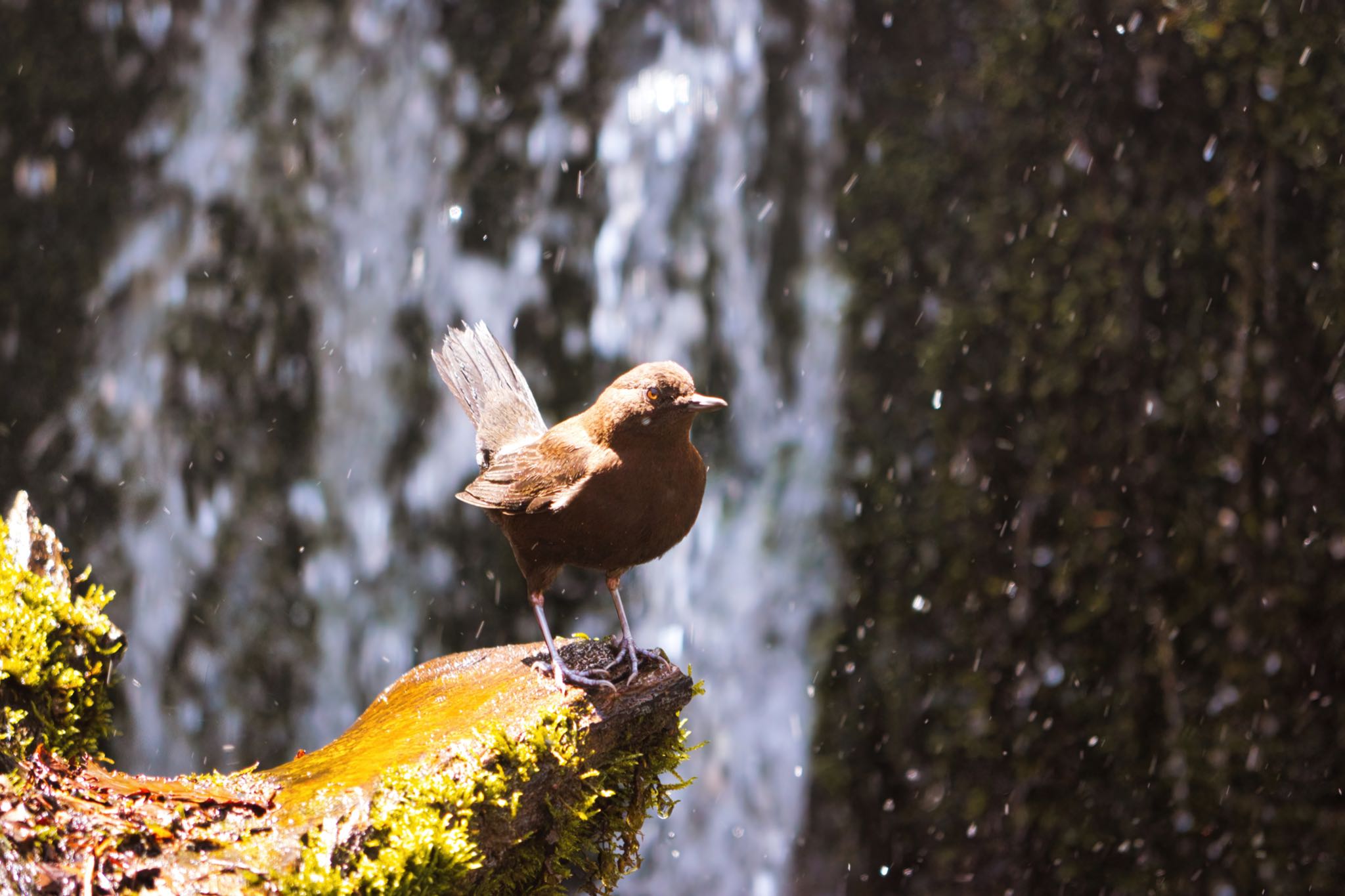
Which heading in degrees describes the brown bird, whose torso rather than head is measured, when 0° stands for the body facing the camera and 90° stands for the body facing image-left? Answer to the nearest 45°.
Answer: approximately 315°

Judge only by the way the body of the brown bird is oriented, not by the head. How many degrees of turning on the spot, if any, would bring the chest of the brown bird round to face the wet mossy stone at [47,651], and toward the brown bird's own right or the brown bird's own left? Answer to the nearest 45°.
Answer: approximately 135° to the brown bird's own right
